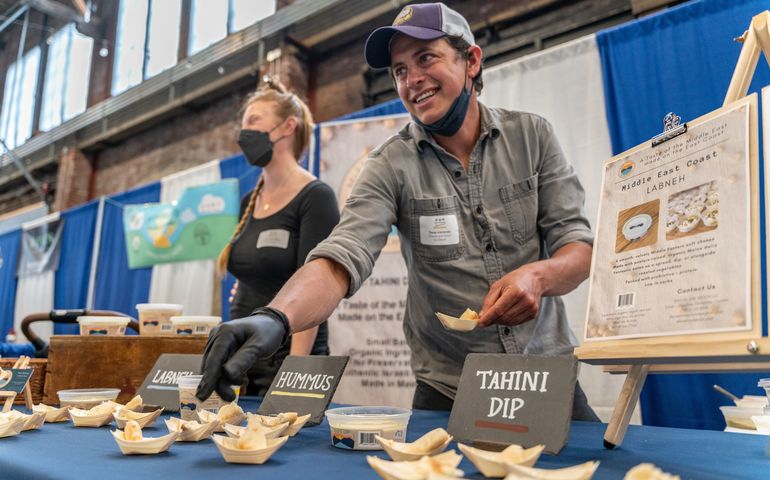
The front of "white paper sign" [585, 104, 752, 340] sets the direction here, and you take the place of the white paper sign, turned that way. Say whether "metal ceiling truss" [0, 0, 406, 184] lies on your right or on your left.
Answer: on your right

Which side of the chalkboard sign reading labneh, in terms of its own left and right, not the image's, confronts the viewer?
front

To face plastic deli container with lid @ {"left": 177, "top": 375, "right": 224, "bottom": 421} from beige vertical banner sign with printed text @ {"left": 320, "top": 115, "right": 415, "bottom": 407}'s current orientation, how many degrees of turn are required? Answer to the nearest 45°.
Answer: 0° — it already faces it

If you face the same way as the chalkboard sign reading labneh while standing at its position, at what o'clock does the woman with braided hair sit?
The woman with braided hair is roughly at 7 o'clock from the chalkboard sign reading labneh.

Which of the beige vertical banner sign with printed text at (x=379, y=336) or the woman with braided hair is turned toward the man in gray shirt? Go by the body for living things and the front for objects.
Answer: the beige vertical banner sign with printed text

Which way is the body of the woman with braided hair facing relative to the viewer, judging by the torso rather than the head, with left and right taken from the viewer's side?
facing the viewer and to the left of the viewer

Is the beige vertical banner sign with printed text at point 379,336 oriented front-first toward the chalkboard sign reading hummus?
yes

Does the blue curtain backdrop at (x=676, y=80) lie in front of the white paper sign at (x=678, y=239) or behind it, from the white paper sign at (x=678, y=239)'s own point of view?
behind

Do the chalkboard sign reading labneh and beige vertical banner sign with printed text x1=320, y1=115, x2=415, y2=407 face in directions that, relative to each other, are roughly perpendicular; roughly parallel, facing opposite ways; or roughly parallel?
roughly parallel

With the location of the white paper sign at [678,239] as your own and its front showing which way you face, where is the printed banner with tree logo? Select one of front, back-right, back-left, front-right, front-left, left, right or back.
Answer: right

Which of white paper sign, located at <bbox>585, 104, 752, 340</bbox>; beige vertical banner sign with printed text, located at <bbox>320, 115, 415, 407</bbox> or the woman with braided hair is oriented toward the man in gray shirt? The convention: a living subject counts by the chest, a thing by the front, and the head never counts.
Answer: beige vertical banner sign with printed text, located at <bbox>320, 115, 415, 407</bbox>

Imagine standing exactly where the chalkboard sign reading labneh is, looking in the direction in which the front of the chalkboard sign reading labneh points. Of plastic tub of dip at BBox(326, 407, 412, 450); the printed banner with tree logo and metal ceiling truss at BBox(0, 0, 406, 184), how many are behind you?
2

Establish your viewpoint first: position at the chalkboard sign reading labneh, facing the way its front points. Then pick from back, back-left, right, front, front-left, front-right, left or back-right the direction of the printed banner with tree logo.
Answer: back

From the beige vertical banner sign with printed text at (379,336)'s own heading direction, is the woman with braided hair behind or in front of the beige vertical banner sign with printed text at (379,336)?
in front

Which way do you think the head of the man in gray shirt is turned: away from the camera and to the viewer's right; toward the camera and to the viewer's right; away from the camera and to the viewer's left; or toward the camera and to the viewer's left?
toward the camera and to the viewer's left

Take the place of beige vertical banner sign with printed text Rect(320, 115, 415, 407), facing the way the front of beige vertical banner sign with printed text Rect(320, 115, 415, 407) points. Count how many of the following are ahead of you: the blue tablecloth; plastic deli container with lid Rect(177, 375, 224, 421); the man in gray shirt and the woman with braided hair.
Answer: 4
